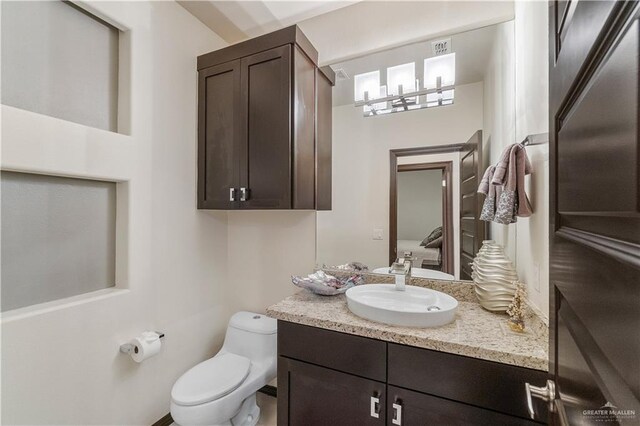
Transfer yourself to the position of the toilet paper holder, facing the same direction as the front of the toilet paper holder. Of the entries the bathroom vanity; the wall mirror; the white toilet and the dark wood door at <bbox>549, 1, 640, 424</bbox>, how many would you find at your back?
0

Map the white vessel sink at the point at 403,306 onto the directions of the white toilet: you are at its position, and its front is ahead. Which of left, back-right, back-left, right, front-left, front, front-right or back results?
left

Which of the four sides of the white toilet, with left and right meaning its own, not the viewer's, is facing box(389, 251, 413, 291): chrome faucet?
left

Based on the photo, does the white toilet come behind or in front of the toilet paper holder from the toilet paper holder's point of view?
in front

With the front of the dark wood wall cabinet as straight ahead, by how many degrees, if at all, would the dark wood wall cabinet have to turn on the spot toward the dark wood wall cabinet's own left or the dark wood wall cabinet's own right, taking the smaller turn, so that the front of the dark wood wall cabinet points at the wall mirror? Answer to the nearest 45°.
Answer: approximately 135° to the dark wood wall cabinet's own left

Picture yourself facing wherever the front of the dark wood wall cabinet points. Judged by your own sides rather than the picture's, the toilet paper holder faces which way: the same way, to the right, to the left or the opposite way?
to the left

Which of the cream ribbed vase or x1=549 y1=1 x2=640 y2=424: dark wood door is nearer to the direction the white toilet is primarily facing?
the dark wood door

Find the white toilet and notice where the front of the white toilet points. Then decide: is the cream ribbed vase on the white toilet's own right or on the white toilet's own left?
on the white toilet's own left

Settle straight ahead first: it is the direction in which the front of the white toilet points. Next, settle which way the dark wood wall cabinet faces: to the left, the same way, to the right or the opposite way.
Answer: the same way

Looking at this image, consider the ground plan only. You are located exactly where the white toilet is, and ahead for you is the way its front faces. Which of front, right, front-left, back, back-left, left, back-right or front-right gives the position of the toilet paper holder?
front-right

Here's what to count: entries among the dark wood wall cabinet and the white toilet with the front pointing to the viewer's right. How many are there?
0

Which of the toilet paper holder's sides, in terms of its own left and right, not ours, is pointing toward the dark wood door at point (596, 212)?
front

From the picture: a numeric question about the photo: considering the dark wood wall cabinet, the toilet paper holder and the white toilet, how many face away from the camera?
0

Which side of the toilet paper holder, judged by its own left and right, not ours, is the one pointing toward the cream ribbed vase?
front

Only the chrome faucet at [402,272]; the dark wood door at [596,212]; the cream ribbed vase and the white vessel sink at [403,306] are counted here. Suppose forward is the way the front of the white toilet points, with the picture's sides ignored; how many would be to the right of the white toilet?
0

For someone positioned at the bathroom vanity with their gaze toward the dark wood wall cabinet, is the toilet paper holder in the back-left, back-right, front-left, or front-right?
front-left

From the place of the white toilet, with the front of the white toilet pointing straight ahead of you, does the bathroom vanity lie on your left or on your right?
on your left

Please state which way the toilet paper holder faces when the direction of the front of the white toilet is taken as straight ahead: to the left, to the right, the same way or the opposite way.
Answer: to the left
